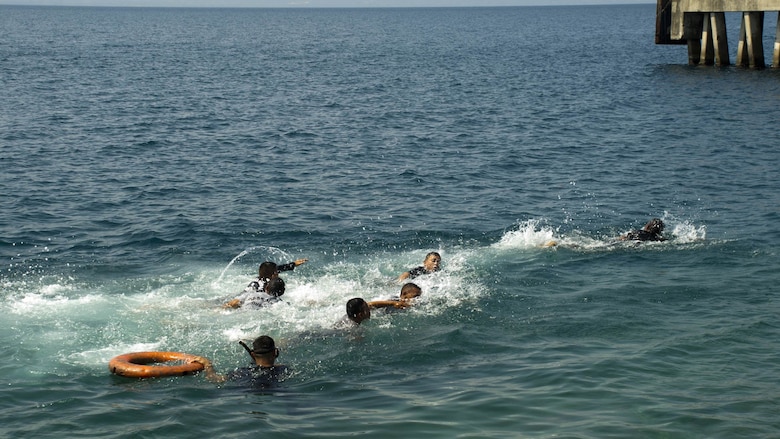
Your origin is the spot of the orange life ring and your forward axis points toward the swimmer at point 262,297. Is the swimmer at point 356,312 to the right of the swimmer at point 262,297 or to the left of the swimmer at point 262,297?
right

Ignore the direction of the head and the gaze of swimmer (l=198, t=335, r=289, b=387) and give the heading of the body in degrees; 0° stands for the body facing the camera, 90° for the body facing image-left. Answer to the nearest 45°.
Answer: approximately 180°

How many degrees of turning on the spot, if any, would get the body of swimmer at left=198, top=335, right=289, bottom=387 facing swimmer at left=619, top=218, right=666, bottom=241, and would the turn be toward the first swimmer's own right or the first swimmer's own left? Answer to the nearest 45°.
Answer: approximately 45° to the first swimmer's own right

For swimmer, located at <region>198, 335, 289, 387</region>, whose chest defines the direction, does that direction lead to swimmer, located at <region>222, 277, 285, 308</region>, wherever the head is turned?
yes
